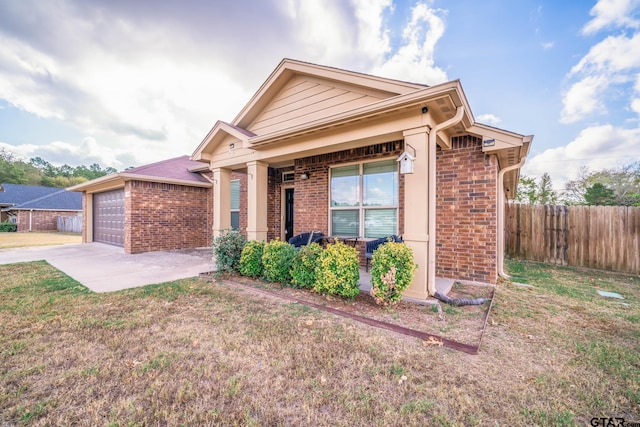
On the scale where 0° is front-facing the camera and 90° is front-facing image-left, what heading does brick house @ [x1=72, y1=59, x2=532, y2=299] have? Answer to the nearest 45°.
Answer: approximately 45°

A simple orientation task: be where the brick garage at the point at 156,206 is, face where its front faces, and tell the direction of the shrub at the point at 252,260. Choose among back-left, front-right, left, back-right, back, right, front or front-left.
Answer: front-left

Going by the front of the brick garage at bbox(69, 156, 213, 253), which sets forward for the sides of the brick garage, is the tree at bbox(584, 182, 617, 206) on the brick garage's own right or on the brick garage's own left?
on the brick garage's own left

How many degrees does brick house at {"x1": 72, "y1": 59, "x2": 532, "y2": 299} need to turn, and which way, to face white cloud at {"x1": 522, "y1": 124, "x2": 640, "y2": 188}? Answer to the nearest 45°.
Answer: approximately 180°

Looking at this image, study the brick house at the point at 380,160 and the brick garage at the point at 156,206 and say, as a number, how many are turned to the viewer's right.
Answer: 0

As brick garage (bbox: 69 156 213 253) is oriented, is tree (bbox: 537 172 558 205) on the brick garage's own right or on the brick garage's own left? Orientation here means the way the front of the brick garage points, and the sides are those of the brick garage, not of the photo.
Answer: on the brick garage's own left

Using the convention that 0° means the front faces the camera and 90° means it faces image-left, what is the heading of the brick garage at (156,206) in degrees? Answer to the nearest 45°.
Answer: approximately 45°

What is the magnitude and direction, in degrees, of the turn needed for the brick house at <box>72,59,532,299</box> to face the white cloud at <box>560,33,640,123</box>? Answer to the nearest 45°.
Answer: approximately 135° to its left

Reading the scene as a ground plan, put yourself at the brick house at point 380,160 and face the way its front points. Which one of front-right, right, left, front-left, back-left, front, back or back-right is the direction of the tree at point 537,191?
back

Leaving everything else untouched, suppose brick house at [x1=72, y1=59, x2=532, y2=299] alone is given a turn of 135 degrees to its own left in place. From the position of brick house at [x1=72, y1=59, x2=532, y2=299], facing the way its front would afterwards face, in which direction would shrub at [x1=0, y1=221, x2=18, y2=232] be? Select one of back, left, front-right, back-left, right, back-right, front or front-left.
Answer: back-left
